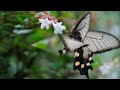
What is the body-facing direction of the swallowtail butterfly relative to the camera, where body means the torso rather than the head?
to the viewer's left
